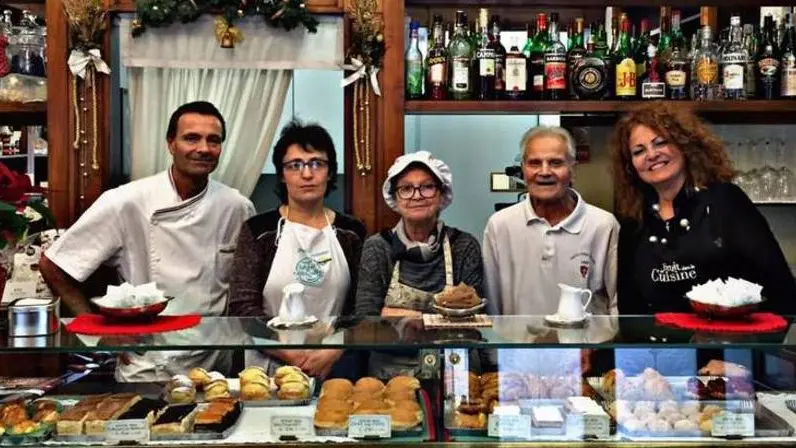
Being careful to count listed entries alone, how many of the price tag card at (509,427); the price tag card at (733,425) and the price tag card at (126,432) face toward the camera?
3

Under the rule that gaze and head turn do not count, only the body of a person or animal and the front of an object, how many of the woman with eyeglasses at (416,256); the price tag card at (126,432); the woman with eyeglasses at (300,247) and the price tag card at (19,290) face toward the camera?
4

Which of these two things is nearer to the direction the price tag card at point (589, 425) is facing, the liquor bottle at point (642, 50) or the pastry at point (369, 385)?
the pastry

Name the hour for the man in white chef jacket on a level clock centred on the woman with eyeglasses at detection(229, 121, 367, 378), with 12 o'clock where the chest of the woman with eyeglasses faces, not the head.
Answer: The man in white chef jacket is roughly at 4 o'clock from the woman with eyeglasses.

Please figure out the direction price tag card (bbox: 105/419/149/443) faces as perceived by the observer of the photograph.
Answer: facing the viewer

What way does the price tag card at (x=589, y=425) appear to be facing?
toward the camera

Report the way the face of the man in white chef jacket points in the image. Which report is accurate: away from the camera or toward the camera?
toward the camera

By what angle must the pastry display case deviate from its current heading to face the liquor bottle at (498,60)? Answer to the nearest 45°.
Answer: approximately 180°

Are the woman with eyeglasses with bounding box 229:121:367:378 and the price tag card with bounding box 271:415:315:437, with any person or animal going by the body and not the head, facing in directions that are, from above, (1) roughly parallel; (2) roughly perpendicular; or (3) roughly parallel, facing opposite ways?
roughly parallel

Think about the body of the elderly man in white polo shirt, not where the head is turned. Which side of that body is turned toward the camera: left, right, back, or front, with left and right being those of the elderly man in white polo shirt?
front

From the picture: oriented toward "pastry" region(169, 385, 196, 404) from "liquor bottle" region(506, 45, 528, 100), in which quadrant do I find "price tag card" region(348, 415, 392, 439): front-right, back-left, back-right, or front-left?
front-left

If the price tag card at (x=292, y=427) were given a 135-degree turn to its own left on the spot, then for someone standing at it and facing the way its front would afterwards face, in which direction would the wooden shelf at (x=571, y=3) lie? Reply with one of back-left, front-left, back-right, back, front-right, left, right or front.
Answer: front

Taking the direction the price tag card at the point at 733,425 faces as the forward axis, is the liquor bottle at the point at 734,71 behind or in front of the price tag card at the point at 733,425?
behind

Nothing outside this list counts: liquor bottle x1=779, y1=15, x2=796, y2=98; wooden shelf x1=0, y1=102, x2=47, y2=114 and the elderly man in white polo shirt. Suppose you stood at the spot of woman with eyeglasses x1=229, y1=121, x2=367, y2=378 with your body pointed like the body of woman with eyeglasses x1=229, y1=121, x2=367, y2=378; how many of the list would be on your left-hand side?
2

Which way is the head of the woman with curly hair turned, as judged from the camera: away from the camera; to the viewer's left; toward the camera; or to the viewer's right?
toward the camera
